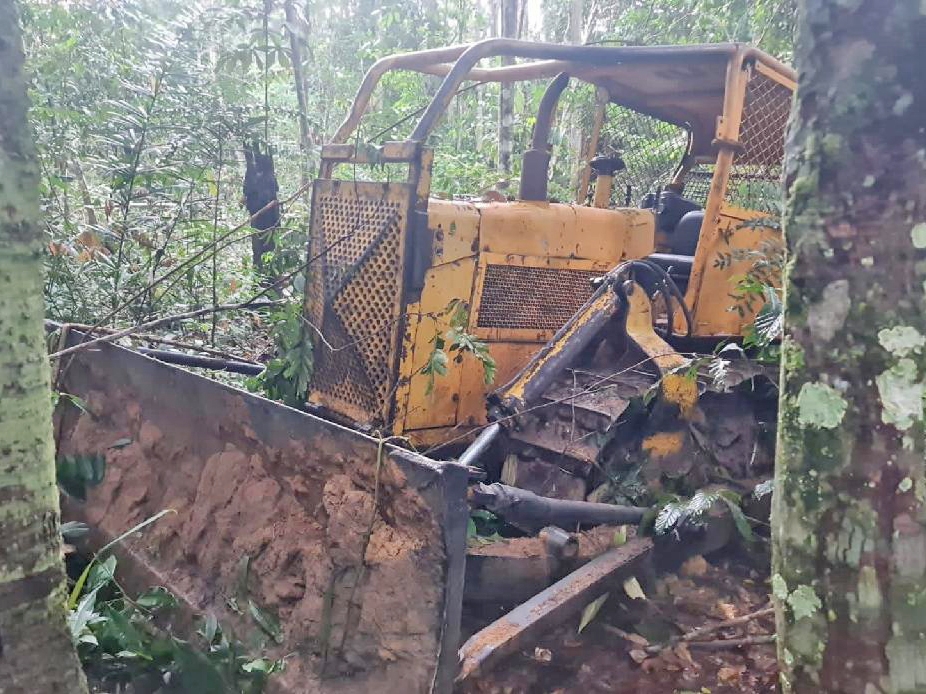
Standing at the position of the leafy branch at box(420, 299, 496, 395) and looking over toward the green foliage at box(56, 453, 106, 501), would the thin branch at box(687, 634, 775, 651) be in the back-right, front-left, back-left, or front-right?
back-left

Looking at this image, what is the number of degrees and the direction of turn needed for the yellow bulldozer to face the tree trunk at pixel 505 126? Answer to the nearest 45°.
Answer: approximately 135° to its right

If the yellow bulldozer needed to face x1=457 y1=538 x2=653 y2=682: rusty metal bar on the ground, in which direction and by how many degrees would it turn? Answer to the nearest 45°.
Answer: approximately 45° to its left

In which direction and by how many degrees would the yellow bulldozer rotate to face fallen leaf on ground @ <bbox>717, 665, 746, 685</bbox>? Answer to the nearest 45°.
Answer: approximately 90° to its left

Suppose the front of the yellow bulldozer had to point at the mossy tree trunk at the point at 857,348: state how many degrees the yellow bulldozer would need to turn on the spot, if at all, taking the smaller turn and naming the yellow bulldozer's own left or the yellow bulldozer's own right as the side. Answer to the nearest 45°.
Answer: approximately 45° to the yellow bulldozer's own left

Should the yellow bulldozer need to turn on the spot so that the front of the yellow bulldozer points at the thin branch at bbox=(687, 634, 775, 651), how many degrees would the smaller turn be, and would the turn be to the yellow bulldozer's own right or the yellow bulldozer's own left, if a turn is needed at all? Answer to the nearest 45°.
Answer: approximately 90° to the yellow bulldozer's own left

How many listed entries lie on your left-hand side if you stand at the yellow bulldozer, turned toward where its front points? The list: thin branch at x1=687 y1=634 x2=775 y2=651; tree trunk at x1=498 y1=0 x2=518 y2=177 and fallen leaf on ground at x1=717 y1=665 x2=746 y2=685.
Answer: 2

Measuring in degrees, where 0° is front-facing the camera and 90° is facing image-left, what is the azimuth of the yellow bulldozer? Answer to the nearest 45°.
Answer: approximately 45°
